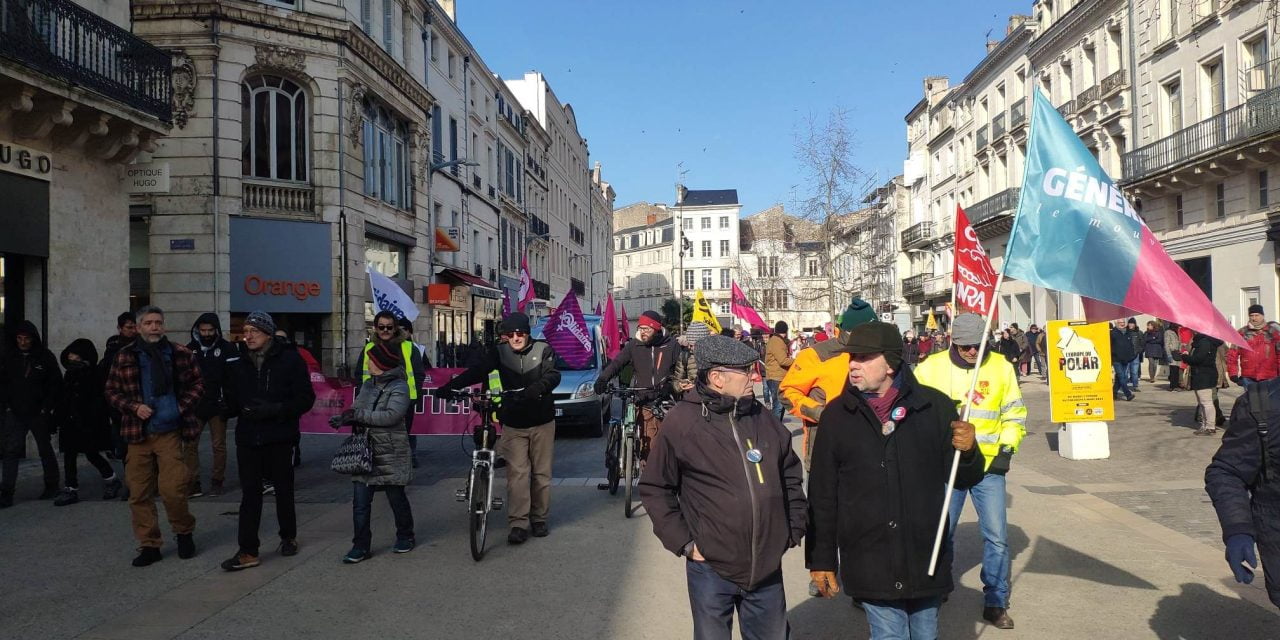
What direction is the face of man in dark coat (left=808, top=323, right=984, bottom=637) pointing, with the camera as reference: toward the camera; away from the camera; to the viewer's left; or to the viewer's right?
to the viewer's left

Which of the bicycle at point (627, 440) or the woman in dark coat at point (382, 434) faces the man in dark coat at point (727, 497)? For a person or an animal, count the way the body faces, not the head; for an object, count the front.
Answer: the bicycle

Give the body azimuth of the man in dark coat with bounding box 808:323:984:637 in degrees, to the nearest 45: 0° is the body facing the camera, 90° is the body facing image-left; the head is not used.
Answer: approximately 0°

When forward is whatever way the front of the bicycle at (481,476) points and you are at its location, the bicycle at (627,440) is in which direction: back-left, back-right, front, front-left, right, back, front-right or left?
back-left

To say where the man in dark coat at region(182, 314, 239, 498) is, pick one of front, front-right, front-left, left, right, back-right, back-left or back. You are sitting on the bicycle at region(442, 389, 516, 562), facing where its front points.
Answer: back-right

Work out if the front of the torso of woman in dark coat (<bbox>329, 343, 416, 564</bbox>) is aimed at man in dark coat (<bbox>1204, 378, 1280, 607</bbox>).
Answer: no

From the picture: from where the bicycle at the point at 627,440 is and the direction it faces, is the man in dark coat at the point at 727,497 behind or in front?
in front

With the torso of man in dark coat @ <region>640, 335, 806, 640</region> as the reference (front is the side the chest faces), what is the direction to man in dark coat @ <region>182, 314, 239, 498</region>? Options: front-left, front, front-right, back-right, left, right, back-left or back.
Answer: back

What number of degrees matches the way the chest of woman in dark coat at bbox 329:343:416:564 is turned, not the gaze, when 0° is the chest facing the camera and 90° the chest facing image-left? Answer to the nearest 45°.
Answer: approximately 90°

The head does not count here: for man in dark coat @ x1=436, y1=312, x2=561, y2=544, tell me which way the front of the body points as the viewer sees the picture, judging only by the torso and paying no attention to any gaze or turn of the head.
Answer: toward the camera

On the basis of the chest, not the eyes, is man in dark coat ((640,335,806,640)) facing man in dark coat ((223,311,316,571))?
no

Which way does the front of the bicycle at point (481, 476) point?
toward the camera

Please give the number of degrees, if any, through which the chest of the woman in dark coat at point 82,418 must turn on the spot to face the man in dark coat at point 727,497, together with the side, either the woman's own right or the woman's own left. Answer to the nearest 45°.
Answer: approximately 45° to the woman's own left

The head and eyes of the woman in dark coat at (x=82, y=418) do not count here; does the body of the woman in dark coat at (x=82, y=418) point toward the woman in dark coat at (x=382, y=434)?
no
